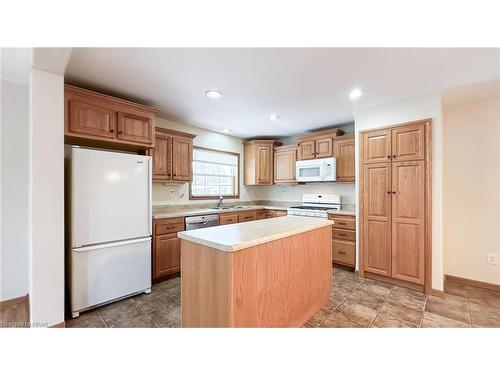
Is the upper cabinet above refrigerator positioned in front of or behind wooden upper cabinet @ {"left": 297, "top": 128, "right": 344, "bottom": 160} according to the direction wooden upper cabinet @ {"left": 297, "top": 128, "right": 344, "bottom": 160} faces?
in front

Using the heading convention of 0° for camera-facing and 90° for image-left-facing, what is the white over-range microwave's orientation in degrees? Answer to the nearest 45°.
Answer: approximately 45°

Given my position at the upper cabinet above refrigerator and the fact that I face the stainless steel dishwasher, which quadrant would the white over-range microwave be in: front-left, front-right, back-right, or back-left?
front-right

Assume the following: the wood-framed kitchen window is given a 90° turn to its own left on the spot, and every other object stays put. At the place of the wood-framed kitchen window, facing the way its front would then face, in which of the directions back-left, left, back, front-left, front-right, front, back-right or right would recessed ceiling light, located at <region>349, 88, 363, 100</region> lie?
right

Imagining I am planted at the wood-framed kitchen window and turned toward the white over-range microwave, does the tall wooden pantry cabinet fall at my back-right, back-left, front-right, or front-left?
front-right

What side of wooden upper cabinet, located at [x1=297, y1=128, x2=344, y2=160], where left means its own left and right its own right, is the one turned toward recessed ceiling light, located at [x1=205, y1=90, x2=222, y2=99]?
front

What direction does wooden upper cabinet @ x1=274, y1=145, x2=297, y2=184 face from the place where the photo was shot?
facing the viewer and to the left of the viewer

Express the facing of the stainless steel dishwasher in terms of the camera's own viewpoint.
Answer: facing the viewer and to the right of the viewer

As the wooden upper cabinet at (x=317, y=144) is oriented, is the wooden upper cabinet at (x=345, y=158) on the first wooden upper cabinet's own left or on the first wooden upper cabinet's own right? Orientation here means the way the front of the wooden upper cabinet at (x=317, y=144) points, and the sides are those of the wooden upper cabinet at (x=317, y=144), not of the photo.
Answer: on the first wooden upper cabinet's own left

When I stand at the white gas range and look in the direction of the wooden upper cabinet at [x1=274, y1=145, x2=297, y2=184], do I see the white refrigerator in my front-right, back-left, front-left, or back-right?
front-left

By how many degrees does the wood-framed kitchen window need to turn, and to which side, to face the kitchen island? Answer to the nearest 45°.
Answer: approximately 45° to its right
